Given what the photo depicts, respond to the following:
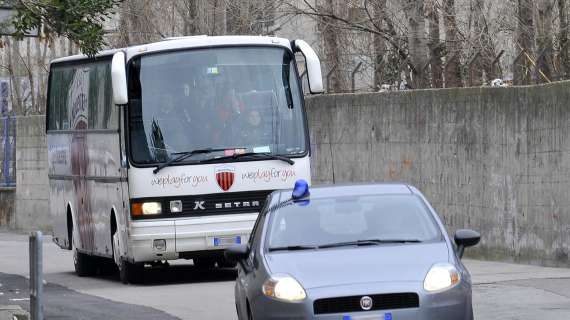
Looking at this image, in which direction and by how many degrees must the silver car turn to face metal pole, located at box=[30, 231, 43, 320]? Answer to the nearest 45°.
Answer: approximately 90° to its right

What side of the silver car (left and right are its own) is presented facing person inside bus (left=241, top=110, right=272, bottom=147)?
back

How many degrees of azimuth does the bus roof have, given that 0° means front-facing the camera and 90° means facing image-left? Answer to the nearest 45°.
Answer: approximately 315°

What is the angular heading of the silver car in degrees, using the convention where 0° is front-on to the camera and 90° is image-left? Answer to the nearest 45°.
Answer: approximately 0°

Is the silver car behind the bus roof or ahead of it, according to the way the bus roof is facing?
ahead

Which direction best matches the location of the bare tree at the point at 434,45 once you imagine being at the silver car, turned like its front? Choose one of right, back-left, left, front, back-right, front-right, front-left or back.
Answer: back

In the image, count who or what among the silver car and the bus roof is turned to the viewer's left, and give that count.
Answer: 0

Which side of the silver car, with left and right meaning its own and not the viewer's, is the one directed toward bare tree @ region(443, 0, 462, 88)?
back
